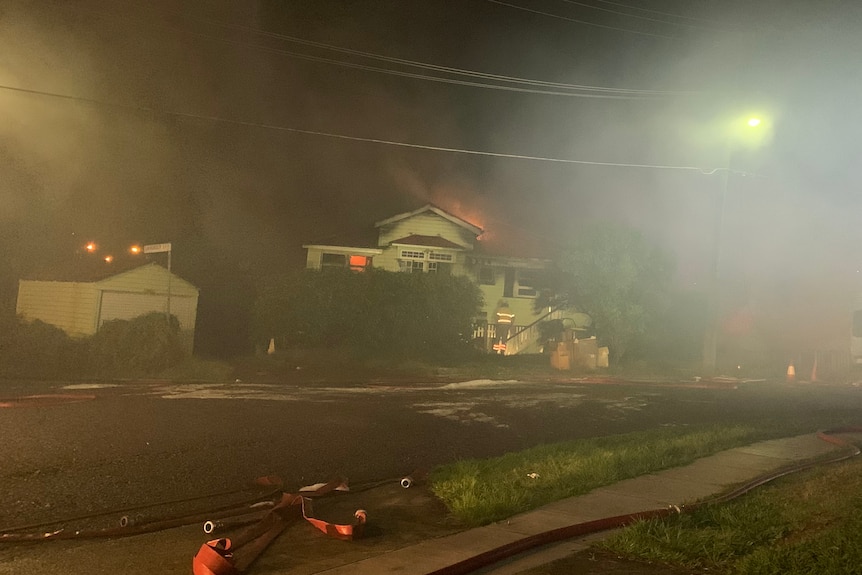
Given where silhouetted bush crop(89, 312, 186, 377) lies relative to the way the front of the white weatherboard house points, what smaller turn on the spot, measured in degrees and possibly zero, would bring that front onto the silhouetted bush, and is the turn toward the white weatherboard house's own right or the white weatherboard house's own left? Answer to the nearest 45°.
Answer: approximately 45° to the white weatherboard house's own right

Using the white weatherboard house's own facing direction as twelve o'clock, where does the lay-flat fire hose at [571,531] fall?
The lay-flat fire hose is roughly at 12 o'clock from the white weatherboard house.

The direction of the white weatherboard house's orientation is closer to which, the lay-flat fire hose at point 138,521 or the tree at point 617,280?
the lay-flat fire hose

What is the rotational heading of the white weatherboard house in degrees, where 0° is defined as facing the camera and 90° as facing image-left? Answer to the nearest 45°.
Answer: approximately 0°

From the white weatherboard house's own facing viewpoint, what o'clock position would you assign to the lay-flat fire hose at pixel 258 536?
The lay-flat fire hose is roughly at 12 o'clock from the white weatherboard house.

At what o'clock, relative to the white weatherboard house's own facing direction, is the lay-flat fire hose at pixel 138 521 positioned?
The lay-flat fire hose is roughly at 12 o'clock from the white weatherboard house.

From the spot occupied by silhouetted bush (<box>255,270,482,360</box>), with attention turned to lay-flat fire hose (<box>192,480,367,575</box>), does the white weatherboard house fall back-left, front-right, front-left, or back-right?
back-left

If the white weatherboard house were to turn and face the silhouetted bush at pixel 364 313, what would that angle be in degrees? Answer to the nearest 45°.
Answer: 0° — it already faces it
